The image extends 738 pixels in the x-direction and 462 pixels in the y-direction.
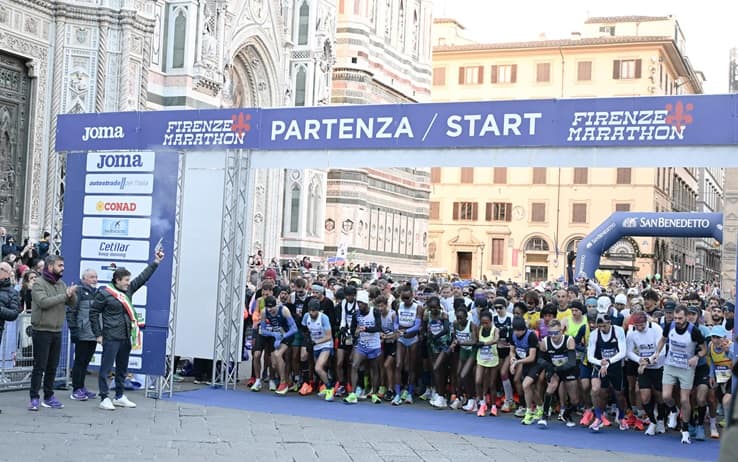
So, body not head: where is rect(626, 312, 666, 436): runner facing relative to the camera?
toward the camera

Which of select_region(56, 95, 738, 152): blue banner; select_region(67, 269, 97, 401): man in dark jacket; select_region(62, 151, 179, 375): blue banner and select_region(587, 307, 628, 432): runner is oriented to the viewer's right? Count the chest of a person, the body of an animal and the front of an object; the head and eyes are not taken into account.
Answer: the man in dark jacket

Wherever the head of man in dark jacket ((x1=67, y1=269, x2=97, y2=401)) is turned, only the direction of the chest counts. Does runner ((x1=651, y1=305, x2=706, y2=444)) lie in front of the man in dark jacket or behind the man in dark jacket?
in front

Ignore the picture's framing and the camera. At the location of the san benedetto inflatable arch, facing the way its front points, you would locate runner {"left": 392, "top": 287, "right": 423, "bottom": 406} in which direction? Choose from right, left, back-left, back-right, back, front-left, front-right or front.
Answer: front

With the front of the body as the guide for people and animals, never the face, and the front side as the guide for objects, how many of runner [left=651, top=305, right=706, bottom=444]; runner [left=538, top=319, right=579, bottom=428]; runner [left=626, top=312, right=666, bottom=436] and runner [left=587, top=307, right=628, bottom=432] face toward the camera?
4

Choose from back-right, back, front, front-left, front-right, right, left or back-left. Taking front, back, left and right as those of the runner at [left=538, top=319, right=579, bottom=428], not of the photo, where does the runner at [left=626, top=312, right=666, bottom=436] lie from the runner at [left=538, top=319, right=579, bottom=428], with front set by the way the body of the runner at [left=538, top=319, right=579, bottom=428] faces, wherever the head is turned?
left

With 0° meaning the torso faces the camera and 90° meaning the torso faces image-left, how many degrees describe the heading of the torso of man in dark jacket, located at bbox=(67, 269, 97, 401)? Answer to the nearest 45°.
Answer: approximately 270°

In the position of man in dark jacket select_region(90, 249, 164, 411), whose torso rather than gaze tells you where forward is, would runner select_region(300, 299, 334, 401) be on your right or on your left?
on your left
